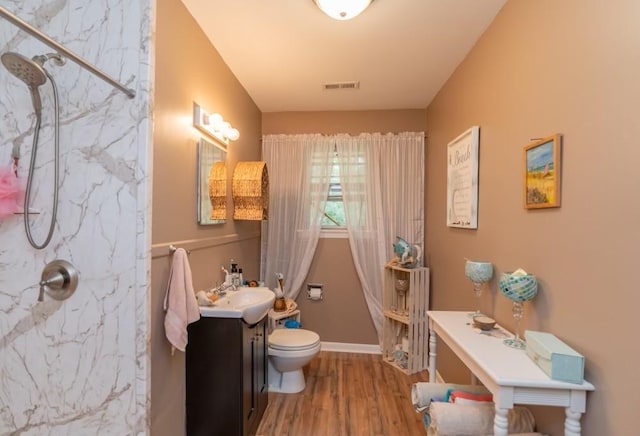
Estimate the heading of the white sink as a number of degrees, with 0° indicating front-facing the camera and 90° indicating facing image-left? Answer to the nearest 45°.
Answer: approximately 270°

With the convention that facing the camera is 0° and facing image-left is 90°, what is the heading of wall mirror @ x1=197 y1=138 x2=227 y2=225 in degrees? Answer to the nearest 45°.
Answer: approximately 315°

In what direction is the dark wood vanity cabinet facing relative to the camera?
to the viewer's right

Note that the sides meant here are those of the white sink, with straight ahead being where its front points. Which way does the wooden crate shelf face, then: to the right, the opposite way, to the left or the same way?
the opposite way

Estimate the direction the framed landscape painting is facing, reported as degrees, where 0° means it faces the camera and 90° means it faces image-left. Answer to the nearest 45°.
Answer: approximately 45°

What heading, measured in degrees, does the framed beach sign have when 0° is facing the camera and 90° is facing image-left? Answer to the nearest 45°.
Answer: approximately 45°
